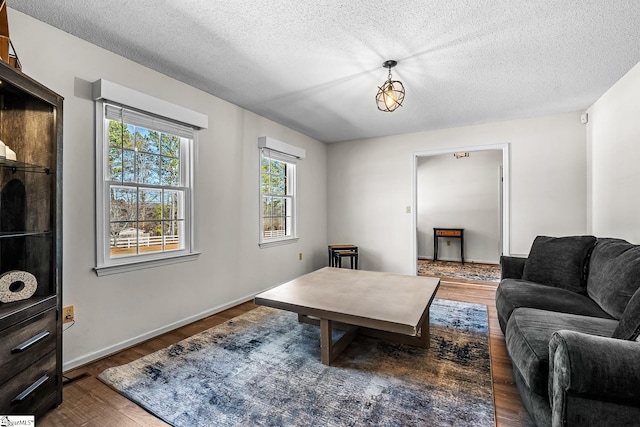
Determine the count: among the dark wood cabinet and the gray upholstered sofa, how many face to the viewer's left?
1

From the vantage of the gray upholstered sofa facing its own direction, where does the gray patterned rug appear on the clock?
The gray patterned rug is roughly at 11 o'clock from the gray upholstered sofa.

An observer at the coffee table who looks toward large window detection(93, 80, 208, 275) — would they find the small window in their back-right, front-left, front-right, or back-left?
front-right

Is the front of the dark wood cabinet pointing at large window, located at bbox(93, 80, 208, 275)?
no

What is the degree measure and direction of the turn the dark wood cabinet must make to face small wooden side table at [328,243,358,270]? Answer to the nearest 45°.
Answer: approximately 45° to its left

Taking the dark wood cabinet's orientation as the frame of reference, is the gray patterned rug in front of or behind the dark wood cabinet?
in front

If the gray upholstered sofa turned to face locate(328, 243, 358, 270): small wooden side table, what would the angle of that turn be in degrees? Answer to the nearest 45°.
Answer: approximately 45° to its right

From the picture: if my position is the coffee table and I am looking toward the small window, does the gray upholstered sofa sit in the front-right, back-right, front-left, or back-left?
back-right

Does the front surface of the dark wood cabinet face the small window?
no

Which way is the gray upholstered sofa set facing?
to the viewer's left

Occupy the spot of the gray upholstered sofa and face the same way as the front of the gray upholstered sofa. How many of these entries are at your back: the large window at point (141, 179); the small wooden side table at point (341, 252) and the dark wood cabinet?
0

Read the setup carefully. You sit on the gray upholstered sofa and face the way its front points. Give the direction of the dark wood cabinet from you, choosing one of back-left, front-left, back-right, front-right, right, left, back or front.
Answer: front-left

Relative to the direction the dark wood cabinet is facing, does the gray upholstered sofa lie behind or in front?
in front
